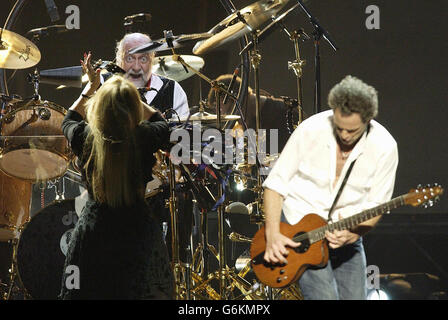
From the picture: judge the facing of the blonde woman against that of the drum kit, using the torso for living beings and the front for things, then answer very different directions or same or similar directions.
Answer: very different directions

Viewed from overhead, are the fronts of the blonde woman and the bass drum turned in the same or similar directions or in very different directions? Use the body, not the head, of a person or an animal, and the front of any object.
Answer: very different directions

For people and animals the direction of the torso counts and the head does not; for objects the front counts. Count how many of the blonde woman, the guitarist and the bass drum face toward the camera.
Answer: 2

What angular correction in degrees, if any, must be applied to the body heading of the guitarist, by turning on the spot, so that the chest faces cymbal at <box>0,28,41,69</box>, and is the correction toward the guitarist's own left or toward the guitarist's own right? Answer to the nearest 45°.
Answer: approximately 135° to the guitarist's own right

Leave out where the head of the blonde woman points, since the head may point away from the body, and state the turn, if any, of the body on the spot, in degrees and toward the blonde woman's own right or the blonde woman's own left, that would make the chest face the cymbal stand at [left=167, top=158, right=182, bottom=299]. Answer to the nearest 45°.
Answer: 0° — they already face it

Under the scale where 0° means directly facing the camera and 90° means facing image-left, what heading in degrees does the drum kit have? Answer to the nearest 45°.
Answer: approximately 0°

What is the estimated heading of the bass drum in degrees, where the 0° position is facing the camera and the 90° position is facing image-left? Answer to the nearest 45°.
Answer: approximately 0°

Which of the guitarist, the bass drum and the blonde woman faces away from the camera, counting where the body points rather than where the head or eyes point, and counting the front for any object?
the blonde woman

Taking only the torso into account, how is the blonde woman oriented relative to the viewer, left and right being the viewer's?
facing away from the viewer

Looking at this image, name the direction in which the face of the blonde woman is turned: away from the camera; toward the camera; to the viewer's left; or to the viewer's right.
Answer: away from the camera
